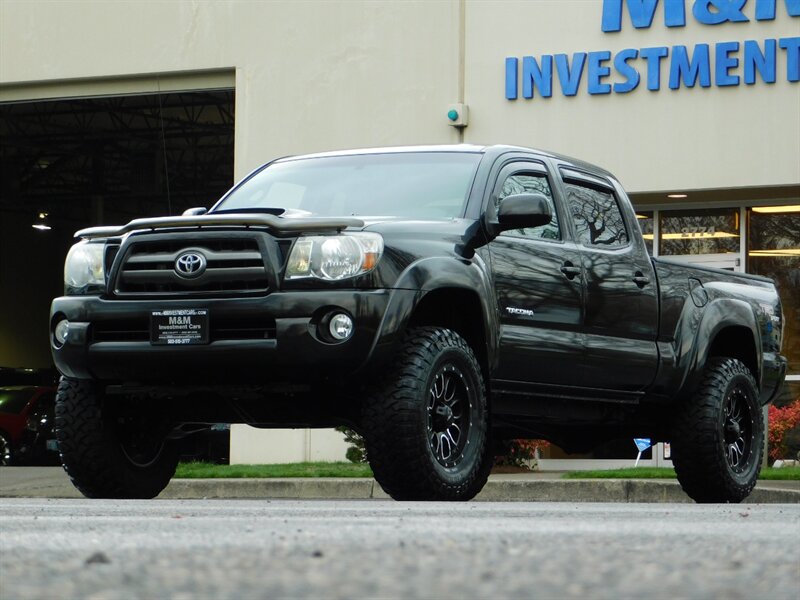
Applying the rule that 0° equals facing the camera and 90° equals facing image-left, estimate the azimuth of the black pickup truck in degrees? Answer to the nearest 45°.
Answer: approximately 45°

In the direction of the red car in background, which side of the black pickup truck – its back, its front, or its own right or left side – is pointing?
right

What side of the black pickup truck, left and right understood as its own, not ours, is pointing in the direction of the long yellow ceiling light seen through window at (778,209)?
back

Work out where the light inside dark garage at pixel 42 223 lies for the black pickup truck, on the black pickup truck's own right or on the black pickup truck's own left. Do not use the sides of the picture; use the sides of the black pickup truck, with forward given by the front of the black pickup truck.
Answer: on the black pickup truck's own right

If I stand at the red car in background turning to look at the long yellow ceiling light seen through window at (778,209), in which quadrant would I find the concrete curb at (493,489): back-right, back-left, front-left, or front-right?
front-right

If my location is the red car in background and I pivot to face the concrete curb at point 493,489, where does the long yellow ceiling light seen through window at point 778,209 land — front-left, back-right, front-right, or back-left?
front-left

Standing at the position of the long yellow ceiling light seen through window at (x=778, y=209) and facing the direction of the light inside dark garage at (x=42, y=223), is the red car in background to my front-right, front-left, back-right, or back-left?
front-left
